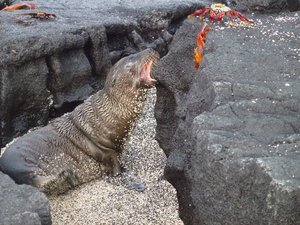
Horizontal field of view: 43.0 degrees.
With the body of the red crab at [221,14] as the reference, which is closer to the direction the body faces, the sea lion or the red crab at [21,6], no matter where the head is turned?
the sea lion

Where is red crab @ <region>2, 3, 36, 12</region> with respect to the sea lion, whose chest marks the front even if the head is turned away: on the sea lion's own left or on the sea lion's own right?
on the sea lion's own left

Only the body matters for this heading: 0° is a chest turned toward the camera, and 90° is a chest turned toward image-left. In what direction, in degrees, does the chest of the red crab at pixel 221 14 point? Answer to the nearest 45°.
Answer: approximately 0°

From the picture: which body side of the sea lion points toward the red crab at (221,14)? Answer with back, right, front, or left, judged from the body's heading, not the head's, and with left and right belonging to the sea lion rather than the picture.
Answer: front

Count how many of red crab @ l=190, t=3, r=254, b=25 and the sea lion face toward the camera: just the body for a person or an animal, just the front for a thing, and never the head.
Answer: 1

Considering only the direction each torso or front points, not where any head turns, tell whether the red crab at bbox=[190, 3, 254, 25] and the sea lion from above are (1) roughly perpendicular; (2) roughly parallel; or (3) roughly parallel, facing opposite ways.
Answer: roughly perpendicular

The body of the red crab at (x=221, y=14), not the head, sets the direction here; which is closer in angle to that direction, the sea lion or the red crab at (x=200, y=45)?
the red crab

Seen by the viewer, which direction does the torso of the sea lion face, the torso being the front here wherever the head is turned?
to the viewer's right

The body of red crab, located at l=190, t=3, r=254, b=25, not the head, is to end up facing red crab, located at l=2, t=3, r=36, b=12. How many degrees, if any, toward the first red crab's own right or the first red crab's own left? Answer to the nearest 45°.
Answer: approximately 135° to the first red crab's own right
